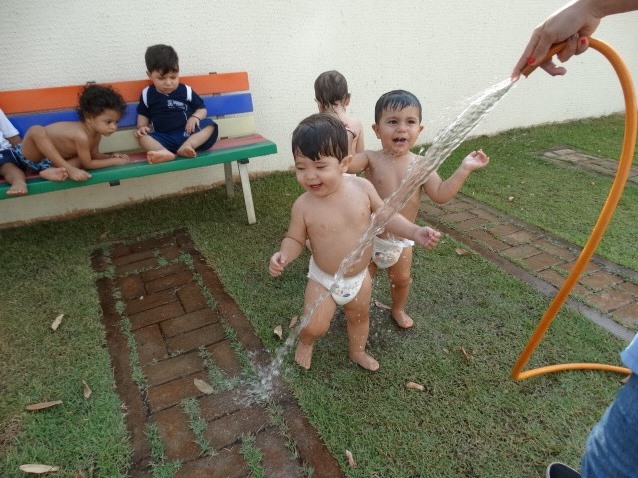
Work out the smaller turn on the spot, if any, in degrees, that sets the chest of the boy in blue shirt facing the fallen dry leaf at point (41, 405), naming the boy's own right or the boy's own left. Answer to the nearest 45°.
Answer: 0° — they already face it

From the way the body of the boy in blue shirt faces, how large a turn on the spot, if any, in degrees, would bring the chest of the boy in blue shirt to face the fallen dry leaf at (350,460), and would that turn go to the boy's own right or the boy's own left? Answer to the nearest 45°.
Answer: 0° — they already face it

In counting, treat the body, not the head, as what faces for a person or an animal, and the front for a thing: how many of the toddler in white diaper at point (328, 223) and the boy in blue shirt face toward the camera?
2

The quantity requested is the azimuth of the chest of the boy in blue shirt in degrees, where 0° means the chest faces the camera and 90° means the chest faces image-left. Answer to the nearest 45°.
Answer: approximately 0°

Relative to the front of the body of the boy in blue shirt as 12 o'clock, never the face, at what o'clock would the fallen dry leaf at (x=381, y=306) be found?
The fallen dry leaf is roughly at 11 o'clock from the boy in blue shirt.

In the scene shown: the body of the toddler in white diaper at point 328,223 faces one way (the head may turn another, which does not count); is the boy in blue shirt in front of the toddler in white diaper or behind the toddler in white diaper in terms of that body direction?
behind

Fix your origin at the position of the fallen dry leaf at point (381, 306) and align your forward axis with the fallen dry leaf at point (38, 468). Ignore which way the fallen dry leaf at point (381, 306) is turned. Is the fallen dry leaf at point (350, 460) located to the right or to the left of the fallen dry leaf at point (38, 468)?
left

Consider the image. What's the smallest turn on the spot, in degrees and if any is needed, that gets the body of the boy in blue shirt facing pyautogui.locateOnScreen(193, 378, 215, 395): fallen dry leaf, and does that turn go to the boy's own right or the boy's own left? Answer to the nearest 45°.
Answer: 0° — they already face it

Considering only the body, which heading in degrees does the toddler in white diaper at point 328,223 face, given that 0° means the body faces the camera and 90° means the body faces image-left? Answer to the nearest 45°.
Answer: approximately 0°

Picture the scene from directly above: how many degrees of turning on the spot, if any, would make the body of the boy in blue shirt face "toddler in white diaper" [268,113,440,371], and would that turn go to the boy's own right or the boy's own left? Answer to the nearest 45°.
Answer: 0° — they already face them

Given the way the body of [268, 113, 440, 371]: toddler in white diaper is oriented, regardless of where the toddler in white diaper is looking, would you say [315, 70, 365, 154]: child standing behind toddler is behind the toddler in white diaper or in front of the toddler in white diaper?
behind
